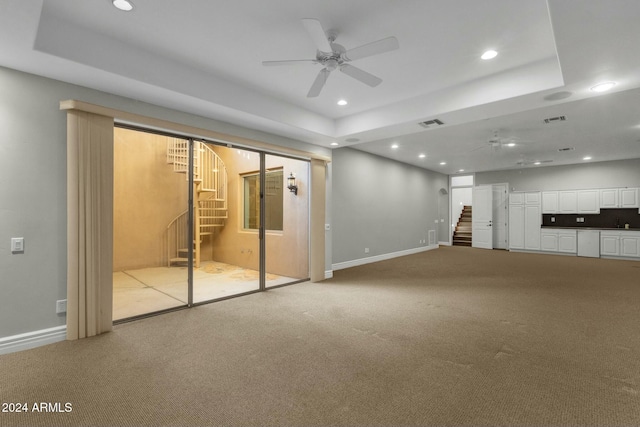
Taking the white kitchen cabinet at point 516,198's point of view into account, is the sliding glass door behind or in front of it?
in front

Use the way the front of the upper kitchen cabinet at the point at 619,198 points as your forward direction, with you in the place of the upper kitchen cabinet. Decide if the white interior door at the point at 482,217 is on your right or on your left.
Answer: on your right

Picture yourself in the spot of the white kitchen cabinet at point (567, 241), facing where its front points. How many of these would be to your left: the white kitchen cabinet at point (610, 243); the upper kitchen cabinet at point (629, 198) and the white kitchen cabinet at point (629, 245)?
3

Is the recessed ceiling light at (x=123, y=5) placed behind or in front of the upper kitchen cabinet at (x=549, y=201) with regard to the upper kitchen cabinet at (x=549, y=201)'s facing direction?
in front

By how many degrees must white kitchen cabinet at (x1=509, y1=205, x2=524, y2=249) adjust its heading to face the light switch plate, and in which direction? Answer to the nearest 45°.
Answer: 0° — it already faces it

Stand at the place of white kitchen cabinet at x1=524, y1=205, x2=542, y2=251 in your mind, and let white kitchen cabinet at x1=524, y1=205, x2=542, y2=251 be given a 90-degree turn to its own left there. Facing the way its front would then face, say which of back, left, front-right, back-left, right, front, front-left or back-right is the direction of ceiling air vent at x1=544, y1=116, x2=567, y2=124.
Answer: right

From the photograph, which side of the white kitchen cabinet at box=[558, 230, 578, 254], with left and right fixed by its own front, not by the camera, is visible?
front

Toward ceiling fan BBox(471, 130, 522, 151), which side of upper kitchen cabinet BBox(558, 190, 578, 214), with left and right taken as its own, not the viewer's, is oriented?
front

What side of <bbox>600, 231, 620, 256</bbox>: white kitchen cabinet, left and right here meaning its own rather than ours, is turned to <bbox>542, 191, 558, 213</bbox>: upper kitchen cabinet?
right

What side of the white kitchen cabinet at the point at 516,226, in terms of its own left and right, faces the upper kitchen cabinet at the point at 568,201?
left

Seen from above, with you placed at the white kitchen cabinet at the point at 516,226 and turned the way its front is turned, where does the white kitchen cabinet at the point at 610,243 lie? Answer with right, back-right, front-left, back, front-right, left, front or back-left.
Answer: left

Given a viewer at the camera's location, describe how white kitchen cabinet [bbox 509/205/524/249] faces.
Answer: facing the viewer

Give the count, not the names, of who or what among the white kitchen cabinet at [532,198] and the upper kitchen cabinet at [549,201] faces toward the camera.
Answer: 2

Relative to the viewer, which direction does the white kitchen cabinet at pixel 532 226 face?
toward the camera

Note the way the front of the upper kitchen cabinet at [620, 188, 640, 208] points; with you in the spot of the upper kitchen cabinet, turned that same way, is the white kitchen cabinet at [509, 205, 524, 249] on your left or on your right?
on your right

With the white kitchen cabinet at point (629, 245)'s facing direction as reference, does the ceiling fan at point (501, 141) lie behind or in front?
in front

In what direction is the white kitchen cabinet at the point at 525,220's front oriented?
toward the camera

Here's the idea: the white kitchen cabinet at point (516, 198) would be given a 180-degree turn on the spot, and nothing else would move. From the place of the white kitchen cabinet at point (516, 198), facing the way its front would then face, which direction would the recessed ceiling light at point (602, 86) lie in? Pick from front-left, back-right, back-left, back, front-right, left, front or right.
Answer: back

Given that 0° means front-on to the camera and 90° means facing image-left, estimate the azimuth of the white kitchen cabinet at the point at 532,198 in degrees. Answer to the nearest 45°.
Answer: approximately 0°
